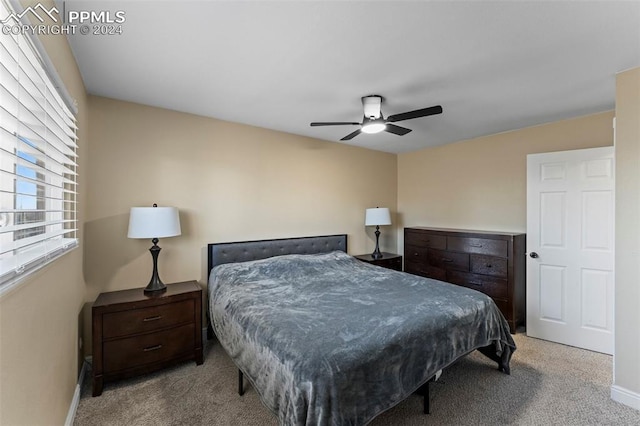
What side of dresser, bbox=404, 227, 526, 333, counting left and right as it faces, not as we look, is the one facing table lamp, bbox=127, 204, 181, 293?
front

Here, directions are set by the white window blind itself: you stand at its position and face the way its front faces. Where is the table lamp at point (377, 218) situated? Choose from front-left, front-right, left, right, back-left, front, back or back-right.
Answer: front

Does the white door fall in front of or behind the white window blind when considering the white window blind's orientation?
in front

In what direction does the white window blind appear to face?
to the viewer's right

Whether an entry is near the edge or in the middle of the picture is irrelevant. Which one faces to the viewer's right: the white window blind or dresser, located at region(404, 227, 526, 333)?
the white window blind

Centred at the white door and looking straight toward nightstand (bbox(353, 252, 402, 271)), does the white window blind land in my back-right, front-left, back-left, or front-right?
front-left

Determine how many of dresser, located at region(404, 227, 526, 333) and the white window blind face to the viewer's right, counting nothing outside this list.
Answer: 1

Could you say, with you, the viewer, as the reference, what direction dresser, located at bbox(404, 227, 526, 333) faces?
facing the viewer and to the left of the viewer

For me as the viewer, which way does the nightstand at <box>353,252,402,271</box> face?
facing the viewer and to the right of the viewer

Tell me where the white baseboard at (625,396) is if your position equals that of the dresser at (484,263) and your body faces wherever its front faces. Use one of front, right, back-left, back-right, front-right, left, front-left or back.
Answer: left

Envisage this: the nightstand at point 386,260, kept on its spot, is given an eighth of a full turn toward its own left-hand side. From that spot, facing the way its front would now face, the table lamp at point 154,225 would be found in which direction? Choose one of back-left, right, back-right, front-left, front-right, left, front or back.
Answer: back-right

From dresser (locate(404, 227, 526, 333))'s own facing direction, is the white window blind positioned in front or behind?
in front

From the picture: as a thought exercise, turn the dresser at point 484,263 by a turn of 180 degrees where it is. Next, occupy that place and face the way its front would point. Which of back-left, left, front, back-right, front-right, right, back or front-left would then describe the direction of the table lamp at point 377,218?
back-left
